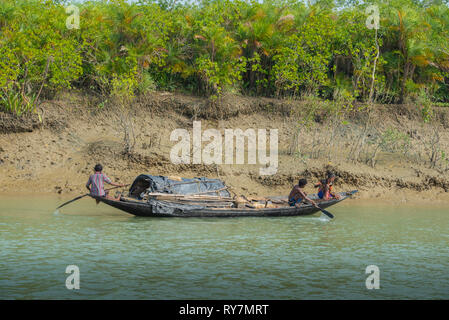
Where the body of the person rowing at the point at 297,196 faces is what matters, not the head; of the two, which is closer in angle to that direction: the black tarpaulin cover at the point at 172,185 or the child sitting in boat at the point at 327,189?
the child sitting in boat

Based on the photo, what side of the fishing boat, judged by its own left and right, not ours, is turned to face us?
right

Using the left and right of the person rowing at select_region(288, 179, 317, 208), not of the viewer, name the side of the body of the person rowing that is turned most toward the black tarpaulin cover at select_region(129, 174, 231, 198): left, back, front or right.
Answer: back

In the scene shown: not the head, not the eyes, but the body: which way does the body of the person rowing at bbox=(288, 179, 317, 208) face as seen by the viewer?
to the viewer's right

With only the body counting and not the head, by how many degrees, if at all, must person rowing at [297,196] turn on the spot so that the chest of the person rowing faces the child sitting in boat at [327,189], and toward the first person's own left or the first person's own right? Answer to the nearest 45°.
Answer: approximately 45° to the first person's own left
